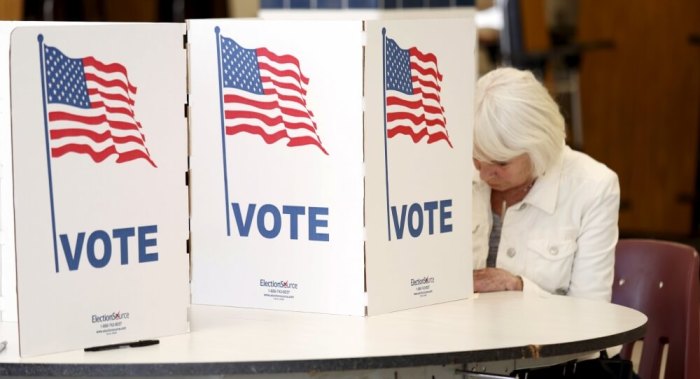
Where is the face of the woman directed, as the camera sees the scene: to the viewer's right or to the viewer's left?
to the viewer's left

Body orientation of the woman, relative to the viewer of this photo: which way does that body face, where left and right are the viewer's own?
facing the viewer and to the left of the viewer

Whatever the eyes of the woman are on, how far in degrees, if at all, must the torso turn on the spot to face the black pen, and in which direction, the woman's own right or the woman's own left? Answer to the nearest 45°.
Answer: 0° — they already face it

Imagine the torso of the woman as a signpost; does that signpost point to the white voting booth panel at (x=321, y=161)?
yes

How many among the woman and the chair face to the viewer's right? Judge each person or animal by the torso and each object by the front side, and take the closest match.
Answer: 0

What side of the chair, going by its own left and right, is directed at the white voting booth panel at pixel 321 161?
front

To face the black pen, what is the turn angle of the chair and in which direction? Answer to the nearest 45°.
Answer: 0° — it already faces it

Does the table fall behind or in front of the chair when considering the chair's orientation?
in front
